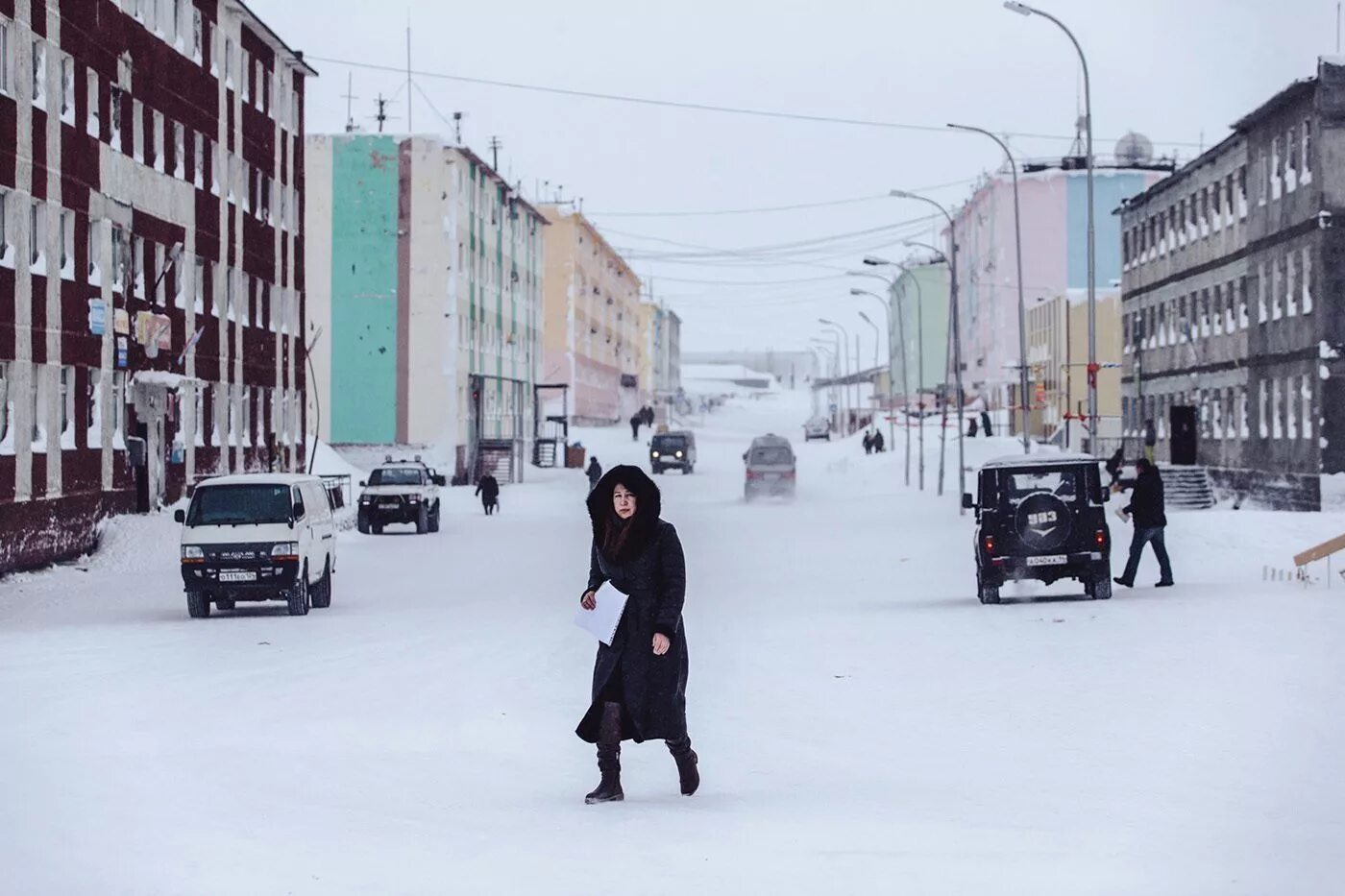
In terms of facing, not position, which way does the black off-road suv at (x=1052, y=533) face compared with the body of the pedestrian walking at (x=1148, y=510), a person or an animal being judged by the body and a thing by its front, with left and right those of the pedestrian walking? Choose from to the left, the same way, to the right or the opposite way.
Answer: to the right

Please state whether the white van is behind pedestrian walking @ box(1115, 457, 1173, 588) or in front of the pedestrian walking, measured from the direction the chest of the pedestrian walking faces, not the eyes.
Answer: in front

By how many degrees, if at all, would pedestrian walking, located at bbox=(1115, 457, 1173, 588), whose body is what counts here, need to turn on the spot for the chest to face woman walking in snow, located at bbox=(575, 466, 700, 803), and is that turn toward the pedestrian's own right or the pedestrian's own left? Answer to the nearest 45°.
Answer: approximately 90° to the pedestrian's own left

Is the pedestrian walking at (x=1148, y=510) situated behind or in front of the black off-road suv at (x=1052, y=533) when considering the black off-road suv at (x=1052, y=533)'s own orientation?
in front

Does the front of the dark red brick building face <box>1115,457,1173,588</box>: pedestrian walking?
yes

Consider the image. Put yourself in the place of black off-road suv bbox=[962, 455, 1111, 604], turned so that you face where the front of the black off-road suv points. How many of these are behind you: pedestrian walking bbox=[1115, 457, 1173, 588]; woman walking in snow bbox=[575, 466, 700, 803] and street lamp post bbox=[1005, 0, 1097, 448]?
1

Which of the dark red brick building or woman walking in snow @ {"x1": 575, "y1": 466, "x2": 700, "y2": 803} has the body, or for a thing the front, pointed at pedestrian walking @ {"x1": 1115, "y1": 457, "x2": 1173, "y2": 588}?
the dark red brick building

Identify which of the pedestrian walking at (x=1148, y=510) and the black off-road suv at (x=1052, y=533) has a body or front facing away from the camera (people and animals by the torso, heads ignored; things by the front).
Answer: the black off-road suv

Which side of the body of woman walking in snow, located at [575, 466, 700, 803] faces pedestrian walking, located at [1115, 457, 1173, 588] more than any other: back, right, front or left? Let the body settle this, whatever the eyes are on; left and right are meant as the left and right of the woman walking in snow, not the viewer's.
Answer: back

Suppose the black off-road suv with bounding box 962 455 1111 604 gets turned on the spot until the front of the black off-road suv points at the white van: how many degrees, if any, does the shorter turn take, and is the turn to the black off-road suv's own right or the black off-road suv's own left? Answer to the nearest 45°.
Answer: approximately 90° to the black off-road suv's own left

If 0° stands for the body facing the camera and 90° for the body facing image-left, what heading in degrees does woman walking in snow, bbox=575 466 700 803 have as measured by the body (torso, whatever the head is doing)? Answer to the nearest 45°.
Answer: approximately 45°

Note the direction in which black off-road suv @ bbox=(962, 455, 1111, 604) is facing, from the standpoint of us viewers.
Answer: facing away from the viewer

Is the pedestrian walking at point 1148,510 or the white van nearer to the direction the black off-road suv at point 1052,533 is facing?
the pedestrian walking
